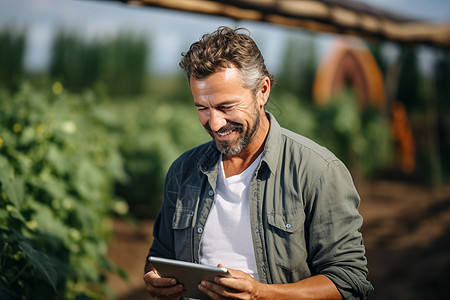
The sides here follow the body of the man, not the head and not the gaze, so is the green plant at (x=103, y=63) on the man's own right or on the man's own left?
on the man's own right

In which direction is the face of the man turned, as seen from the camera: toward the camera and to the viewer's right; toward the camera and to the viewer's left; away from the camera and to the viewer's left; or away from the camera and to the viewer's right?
toward the camera and to the viewer's left

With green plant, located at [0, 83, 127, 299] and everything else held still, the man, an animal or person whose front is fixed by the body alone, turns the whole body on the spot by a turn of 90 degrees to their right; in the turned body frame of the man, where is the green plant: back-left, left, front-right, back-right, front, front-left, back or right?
front

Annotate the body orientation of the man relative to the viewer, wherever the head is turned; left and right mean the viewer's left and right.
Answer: facing the viewer and to the left of the viewer
